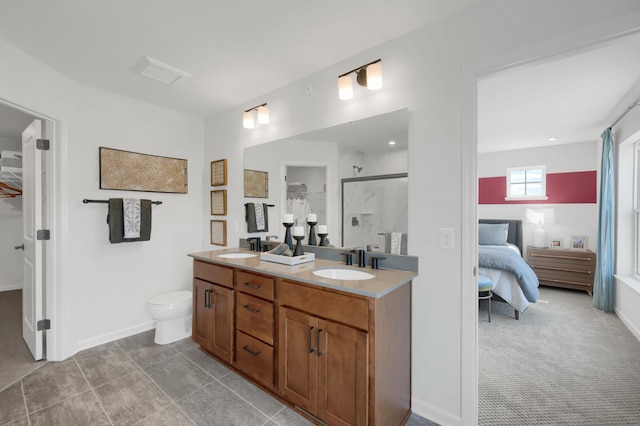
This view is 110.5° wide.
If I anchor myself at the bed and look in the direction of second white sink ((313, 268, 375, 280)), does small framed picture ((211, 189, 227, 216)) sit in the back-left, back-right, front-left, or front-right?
front-right

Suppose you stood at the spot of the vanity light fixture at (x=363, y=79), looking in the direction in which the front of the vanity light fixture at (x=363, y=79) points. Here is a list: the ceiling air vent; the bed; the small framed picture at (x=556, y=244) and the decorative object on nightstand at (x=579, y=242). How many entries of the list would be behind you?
3

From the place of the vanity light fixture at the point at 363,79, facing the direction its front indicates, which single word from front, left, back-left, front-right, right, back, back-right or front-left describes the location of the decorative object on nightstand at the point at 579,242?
back

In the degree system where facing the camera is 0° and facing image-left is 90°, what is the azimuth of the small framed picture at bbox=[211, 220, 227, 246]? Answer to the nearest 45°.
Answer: approximately 45°

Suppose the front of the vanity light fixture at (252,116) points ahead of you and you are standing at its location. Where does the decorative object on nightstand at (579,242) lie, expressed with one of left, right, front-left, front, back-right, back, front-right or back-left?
back-left

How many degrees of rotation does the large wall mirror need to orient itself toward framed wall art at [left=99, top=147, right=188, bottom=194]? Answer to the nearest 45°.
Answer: approximately 45° to its right

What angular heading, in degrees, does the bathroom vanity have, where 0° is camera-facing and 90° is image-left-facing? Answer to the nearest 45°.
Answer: approximately 45°

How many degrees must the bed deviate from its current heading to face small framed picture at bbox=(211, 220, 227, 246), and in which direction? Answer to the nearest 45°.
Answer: approximately 45° to its right

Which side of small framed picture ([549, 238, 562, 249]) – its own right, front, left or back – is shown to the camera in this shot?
front

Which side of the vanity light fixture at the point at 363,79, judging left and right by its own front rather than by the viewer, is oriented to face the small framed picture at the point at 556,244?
back

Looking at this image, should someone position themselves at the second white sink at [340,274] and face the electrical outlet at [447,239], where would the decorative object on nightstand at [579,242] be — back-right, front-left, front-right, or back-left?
front-left

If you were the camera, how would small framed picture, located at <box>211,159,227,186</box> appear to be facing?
facing the viewer and to the left of the viewer

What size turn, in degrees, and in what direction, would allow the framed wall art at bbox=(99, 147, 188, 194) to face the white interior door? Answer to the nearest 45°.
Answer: approximately 135° to its right

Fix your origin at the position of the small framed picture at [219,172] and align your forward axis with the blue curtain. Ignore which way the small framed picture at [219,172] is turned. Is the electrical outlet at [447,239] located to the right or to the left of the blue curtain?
right

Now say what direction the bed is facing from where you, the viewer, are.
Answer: facing the viewer
